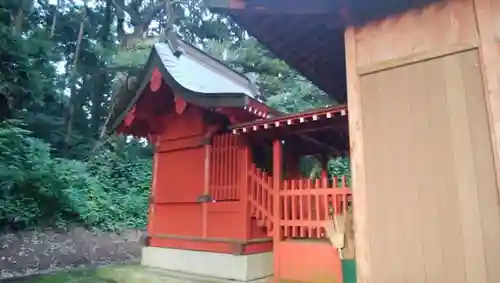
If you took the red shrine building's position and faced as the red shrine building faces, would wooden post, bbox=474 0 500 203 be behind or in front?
in front

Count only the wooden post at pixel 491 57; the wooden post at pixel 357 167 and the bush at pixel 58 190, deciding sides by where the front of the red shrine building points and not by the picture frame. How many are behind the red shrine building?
1

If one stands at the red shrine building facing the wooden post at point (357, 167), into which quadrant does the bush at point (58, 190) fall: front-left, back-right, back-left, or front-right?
back-right

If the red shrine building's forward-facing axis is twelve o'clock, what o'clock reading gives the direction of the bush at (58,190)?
The bush is roughly at 6 o'clock from the red shrine building.

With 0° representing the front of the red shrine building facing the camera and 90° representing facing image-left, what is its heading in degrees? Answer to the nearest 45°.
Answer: approximately 315°

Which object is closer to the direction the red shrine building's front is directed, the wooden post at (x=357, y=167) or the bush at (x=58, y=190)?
the wooden post

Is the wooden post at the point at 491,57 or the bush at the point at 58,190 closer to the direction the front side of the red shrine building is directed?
the wooden post
